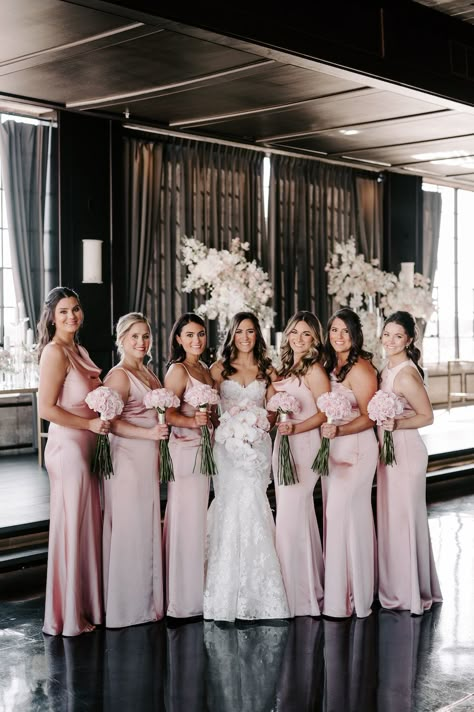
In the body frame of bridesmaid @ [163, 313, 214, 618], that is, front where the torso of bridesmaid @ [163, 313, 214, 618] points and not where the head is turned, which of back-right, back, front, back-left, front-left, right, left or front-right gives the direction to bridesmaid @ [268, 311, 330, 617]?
front-left

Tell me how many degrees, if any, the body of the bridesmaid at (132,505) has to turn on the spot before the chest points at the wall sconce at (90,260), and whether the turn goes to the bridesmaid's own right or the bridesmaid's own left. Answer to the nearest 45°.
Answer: approximately 135° to the bridesmaid's own left

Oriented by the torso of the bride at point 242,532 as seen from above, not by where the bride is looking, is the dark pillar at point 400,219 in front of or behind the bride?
behind

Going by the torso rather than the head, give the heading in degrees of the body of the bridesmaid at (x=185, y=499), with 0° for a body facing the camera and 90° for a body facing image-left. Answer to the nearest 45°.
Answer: approximately 315°

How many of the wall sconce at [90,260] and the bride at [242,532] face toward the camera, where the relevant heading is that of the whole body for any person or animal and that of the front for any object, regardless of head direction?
2

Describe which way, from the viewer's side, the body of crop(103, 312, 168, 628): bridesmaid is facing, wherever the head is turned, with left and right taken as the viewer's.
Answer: facing the viewer and to the right of the viewer

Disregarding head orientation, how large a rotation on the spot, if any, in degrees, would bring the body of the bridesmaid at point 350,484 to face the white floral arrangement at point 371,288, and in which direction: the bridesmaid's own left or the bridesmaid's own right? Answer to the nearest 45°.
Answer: approximately 135° to the bridesmaid's own right

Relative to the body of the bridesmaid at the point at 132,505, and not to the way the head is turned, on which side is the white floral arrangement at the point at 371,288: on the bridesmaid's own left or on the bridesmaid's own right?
on the bridesmaid's own left

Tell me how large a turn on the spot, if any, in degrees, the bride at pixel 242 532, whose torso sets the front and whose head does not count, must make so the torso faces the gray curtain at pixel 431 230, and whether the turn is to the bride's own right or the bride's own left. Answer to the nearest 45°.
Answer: approximately 180°

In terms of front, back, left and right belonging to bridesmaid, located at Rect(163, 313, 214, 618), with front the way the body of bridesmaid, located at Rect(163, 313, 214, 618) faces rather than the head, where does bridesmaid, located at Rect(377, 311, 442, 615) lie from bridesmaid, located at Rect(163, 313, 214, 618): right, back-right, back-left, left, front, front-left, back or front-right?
front-left

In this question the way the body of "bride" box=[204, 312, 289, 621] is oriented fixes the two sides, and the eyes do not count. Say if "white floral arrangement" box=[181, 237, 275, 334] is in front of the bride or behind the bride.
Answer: behind

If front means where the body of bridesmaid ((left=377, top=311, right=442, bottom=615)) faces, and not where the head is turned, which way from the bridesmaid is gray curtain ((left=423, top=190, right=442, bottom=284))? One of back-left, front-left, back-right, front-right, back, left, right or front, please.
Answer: back-right

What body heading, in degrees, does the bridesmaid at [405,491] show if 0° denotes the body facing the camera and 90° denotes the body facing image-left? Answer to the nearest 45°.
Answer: approximately 45°
